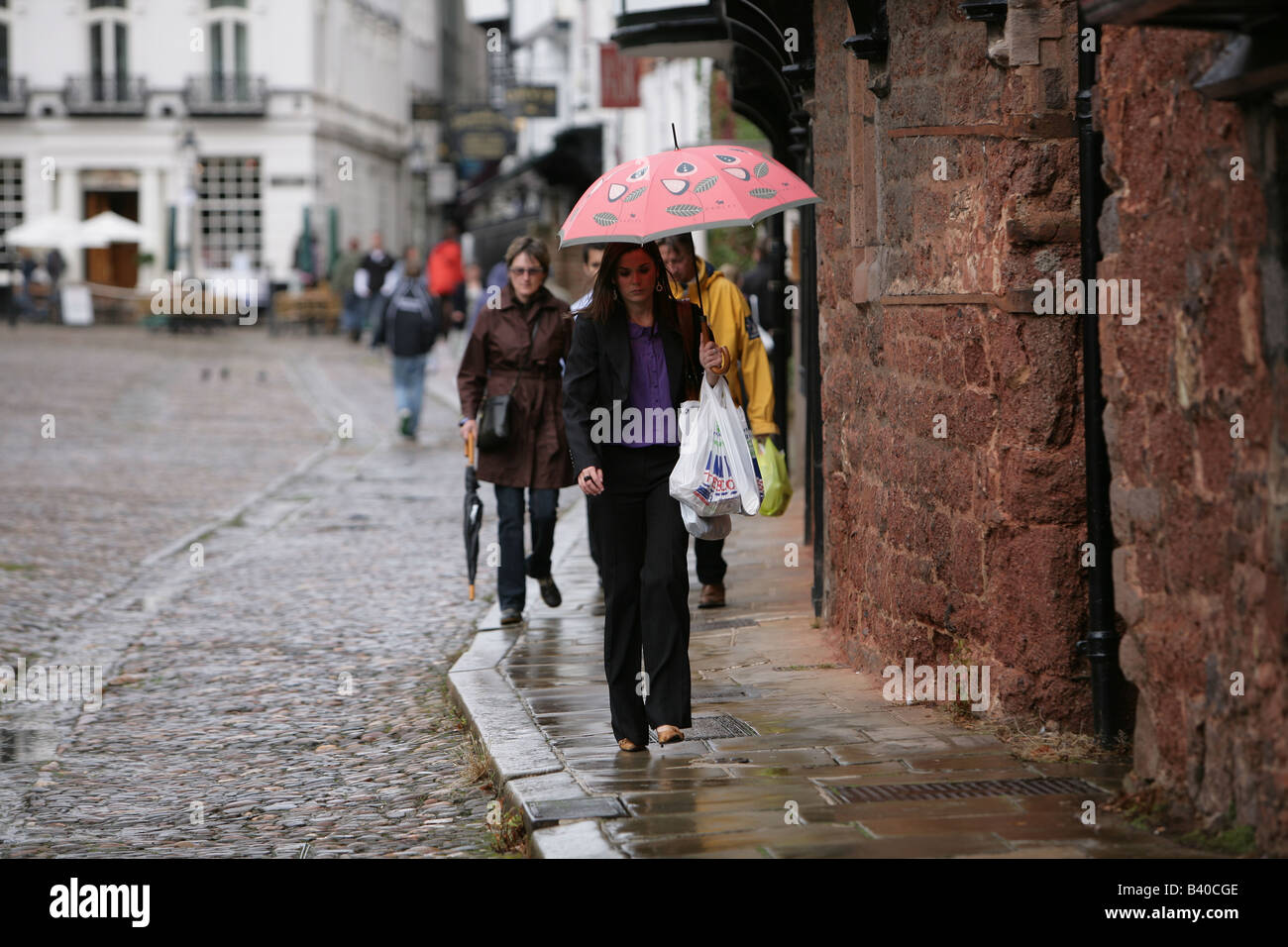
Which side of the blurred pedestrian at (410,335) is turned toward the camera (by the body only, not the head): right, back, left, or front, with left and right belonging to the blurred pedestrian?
back

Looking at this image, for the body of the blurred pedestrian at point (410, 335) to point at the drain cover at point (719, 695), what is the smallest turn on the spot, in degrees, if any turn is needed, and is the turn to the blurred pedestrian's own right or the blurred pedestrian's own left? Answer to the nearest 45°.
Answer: approximately 180°

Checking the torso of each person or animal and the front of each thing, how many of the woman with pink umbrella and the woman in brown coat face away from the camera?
0

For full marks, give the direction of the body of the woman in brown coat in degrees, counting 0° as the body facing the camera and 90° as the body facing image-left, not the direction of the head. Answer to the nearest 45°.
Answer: approximately 0°

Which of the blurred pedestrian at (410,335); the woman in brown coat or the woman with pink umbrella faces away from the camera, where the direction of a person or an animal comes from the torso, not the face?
the blurred pedestrian

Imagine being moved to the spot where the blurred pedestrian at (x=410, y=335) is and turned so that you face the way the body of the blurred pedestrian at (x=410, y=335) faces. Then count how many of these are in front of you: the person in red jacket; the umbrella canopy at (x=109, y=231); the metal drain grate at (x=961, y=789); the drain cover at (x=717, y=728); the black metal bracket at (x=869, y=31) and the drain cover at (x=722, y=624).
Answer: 2

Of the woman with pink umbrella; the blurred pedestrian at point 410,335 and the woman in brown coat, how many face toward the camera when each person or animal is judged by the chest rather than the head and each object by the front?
2

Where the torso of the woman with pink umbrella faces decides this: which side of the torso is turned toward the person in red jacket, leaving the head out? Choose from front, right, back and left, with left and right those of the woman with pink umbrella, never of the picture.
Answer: back
